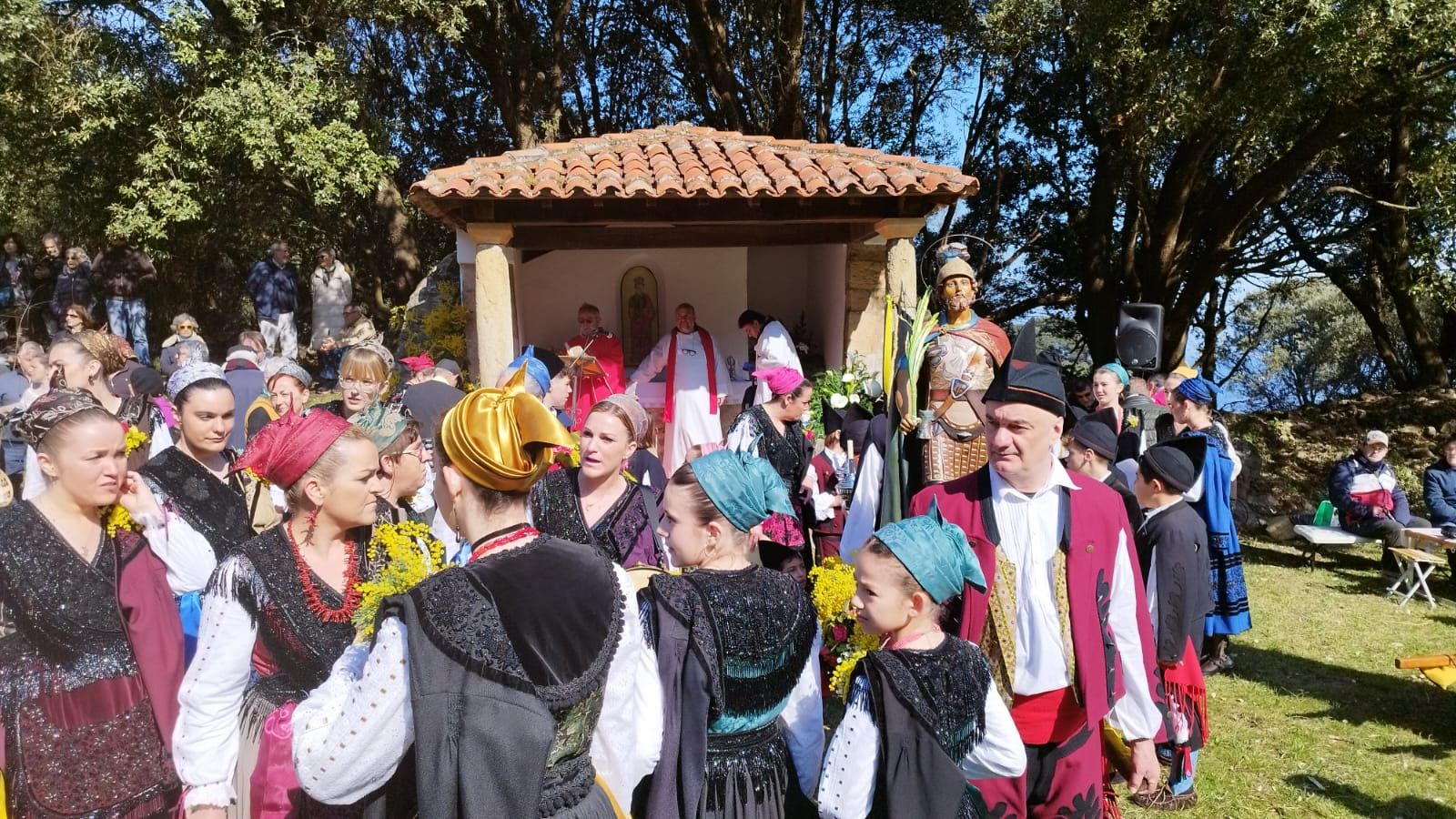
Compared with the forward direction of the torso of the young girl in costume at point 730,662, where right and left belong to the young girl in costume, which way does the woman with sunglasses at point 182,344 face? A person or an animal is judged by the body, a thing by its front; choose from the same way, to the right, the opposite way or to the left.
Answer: the opposite way

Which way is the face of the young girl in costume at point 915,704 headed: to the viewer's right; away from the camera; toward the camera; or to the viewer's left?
to the viewer's left

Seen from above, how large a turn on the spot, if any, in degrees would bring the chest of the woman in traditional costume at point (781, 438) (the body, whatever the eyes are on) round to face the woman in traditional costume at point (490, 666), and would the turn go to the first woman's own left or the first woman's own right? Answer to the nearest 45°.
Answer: approximately 45° to the first woman's own right

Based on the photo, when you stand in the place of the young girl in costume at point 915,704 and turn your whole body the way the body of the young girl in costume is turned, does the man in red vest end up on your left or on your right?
on your right

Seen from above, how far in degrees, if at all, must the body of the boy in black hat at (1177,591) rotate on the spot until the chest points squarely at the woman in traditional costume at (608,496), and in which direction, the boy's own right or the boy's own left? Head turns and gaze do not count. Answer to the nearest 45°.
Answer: approximately 45° to the boy's own left
